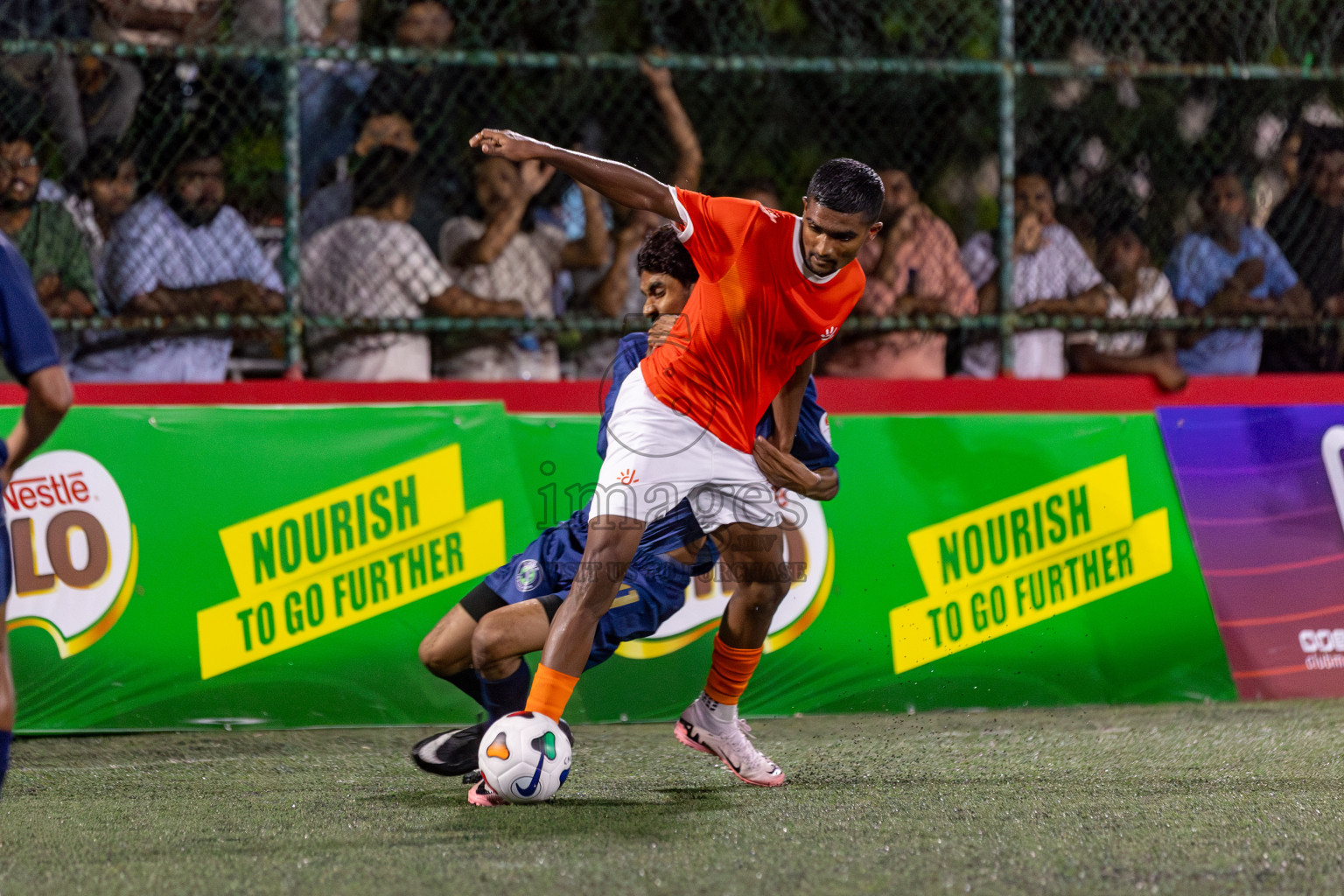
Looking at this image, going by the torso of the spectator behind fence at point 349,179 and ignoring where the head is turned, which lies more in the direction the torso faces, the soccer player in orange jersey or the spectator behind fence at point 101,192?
the soccer player in orange jersey

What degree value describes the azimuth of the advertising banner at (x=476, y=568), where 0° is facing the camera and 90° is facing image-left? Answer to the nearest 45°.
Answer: approximately 0°

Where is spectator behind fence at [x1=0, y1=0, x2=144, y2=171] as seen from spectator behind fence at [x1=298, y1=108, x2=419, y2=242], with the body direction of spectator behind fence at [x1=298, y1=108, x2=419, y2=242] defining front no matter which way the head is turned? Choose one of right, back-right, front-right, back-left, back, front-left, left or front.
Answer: right

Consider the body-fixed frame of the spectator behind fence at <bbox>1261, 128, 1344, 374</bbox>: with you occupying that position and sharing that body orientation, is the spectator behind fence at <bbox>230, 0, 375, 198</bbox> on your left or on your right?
on your right

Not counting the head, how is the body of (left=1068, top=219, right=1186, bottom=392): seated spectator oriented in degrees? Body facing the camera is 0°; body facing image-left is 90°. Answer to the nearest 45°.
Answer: approximately 45°

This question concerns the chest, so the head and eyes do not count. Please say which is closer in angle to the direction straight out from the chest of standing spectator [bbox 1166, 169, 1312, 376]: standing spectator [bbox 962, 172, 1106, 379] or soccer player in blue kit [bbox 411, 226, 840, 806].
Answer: the soccer player in blue kit

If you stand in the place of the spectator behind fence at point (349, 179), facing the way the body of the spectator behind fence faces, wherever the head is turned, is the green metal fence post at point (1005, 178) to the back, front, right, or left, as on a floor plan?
left
